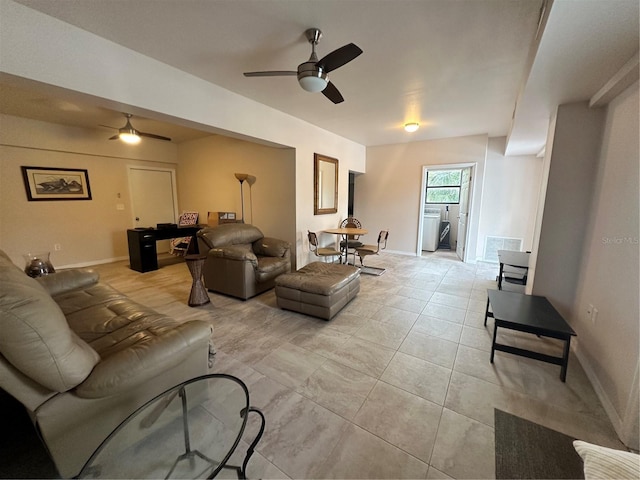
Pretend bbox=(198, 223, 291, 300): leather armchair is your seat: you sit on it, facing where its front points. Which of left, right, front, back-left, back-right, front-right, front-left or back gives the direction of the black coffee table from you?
front

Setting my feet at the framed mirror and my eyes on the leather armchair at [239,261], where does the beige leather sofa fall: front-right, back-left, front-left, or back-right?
front-left

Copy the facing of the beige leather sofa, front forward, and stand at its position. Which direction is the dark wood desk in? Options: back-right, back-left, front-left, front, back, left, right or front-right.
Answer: front-left

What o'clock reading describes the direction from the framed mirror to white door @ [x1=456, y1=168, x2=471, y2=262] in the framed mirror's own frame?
The white door is roughly at 10 o'clock from the framed mirror.

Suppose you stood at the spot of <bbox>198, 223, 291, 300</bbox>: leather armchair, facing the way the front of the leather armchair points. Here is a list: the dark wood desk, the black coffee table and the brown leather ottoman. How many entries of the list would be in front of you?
2

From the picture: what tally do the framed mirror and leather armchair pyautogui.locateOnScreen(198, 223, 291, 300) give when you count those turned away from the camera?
0

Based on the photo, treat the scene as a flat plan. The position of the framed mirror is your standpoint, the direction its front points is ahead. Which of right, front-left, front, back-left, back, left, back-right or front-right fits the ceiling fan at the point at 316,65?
front-right

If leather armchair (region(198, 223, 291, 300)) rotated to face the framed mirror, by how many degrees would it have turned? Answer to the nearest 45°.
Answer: approximately 90° to its left

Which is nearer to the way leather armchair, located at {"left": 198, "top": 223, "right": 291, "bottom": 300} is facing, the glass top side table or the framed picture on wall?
the glass top side table

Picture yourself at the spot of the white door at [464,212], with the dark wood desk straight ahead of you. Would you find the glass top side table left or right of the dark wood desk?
left

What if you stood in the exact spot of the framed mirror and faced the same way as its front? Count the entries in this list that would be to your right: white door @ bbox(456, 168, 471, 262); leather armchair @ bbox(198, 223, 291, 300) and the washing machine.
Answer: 1

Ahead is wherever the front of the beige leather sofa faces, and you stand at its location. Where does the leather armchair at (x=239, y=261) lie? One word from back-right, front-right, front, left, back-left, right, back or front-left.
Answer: front

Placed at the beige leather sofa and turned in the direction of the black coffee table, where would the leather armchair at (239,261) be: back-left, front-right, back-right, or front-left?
front-left

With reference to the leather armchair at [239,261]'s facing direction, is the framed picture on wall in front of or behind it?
behind

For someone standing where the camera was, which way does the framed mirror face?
facing the viewer and to the right of the viewer

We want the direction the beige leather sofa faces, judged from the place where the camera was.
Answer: facing away from the viewer and to the right of the viewer

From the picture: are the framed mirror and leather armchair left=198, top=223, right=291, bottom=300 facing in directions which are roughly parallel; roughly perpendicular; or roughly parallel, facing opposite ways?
roughly parallel
